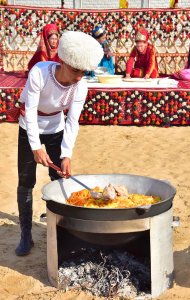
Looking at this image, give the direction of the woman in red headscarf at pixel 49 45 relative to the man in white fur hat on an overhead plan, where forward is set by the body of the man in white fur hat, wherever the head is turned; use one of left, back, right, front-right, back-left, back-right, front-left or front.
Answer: back-left

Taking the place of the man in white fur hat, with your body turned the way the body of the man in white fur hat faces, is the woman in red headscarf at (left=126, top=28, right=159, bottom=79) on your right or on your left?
on your left

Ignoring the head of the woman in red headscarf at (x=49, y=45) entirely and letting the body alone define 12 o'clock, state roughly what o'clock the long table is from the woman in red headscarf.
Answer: The long table is roughly at 12 o'clock from the woman in red headscarf.

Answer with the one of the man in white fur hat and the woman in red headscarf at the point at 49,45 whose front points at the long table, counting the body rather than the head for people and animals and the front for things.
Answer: the woman in red headscarf

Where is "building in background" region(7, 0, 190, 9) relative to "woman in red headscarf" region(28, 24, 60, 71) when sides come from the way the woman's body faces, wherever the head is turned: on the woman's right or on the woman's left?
on the woman's left

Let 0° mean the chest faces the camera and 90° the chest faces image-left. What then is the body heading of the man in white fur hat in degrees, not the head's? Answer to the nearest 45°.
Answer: approximately 315°

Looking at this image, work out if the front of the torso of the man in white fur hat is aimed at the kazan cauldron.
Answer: yes

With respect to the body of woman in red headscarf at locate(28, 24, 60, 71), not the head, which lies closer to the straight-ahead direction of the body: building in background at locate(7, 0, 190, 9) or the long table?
the long table

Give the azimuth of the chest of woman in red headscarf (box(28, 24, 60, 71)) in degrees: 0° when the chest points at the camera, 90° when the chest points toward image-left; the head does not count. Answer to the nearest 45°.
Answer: approximately 315°
